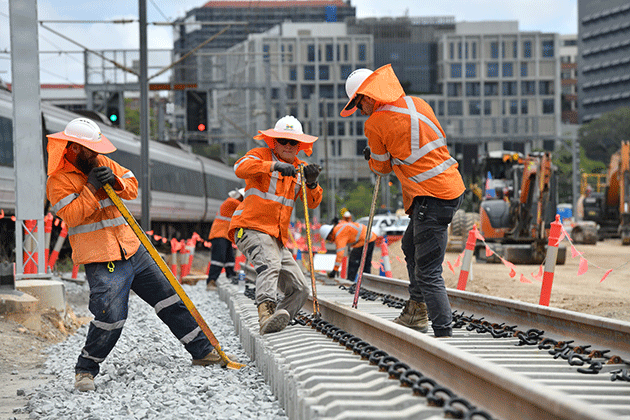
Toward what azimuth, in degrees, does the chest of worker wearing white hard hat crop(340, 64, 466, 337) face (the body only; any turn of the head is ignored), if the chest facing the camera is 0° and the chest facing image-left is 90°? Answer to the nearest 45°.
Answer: approximately 135°

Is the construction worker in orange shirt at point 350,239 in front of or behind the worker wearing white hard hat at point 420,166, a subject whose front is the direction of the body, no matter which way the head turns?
in front

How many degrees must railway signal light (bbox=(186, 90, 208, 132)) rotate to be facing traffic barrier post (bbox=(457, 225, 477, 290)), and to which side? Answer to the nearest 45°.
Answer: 0° — it already faces it

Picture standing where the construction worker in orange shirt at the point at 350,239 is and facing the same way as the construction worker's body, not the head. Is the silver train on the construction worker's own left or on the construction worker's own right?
on the construction worker's own right

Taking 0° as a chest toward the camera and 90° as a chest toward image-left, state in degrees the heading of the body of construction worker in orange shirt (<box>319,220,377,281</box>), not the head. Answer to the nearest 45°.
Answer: approximately 90°

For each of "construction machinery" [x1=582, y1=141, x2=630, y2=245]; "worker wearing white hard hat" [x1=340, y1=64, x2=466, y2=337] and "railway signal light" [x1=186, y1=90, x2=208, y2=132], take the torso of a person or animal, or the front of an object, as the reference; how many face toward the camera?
1

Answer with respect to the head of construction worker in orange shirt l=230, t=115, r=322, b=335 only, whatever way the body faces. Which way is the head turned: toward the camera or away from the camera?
toward the camera

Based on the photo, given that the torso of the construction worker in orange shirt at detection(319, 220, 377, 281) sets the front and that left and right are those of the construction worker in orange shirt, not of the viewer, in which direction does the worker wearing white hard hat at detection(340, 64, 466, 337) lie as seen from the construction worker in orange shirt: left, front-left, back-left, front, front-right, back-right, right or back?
left

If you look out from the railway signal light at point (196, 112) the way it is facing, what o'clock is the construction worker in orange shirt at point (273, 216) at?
The construction worker in orange shirt is roughly at 12 o'clock from the railway signal light.

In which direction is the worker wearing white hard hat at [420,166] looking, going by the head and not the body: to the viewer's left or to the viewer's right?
to the viewer's left

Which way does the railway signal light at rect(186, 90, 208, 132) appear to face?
toward the camera
